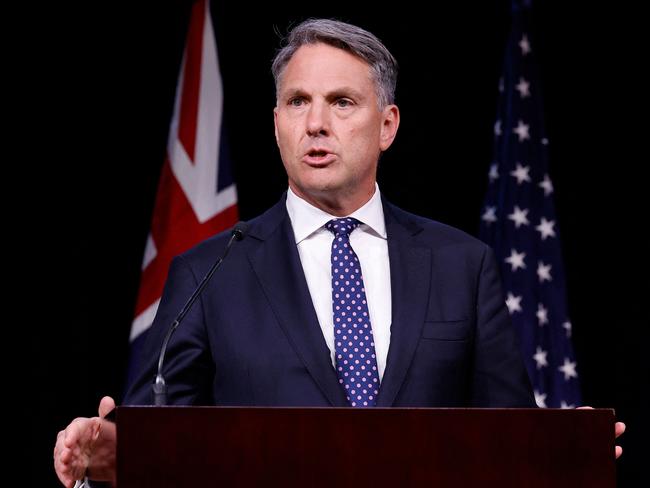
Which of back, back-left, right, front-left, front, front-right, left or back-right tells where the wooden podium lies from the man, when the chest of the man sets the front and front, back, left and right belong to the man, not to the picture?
front

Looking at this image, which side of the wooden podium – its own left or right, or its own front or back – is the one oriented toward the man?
back

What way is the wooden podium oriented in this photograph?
toward the camera

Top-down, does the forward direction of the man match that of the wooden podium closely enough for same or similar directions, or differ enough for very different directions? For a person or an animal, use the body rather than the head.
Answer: same or similar directions

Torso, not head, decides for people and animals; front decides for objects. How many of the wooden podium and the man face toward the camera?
2

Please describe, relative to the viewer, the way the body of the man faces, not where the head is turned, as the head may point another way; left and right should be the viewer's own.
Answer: facing the viewer

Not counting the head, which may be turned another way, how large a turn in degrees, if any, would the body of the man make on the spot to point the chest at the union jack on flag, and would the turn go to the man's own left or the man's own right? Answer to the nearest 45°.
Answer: approximately 180°

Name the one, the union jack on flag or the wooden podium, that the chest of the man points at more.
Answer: the wooden podium
